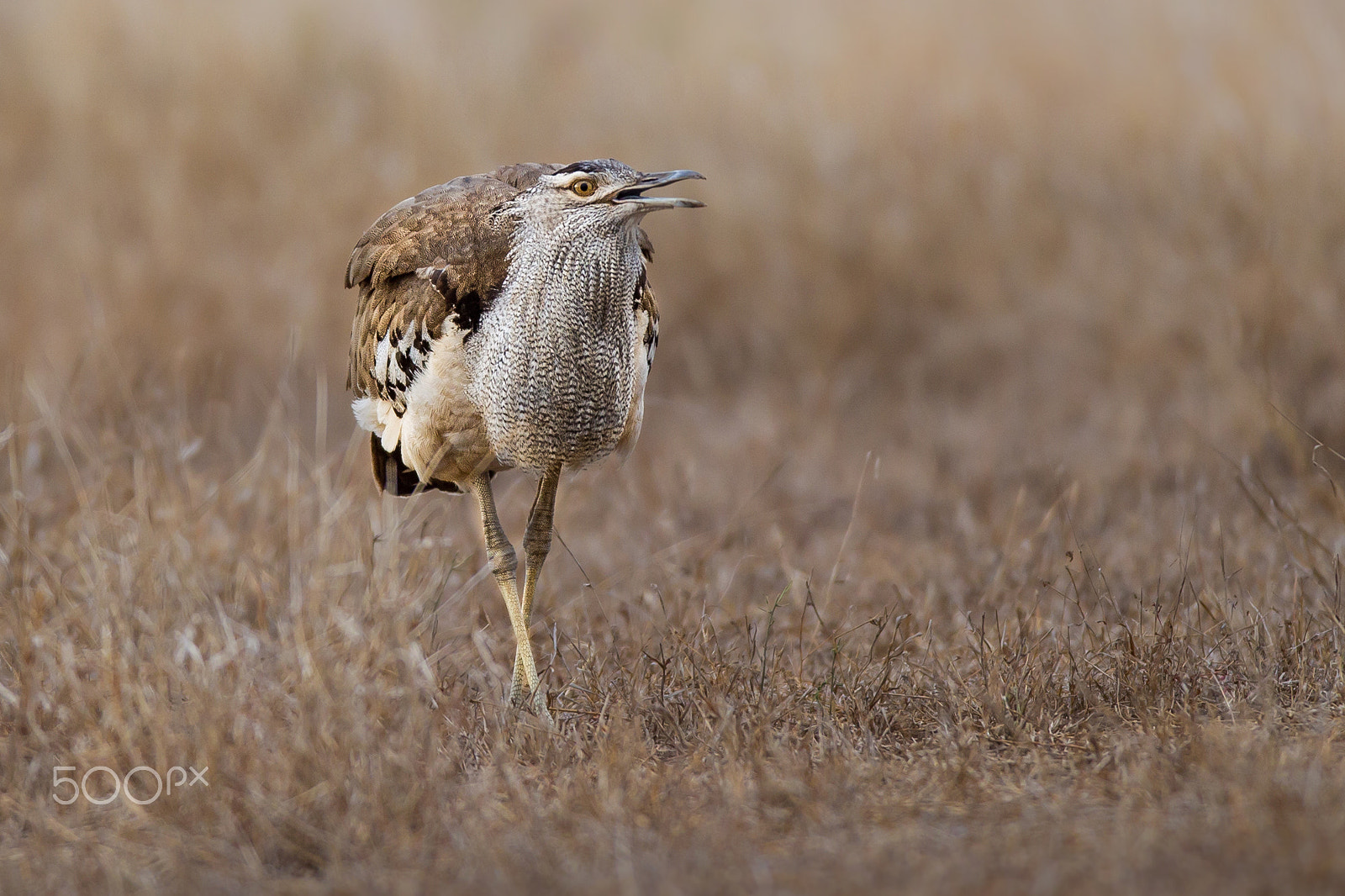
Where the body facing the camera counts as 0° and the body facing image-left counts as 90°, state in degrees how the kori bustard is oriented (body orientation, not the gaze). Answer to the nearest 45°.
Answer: approximately 315°
